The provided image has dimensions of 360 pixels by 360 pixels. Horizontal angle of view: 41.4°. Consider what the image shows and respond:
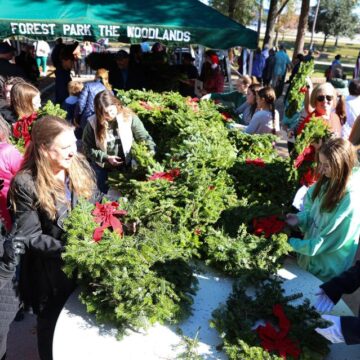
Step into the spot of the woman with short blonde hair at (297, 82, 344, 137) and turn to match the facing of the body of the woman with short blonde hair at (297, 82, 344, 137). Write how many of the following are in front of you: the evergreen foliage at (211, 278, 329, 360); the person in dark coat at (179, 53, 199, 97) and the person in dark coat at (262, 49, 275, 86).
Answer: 1

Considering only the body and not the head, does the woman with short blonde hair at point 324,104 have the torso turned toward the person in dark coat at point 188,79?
no

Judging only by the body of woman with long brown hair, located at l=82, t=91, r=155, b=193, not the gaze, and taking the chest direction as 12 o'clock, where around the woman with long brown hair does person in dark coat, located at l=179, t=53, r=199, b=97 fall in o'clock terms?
The person in dark coat is roughly at 8 o'clock from the woman with long brown hair.

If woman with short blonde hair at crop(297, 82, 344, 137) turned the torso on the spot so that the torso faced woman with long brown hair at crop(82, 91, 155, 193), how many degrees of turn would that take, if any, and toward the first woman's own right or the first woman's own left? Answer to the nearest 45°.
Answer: approximately 45° to the first woman's own right

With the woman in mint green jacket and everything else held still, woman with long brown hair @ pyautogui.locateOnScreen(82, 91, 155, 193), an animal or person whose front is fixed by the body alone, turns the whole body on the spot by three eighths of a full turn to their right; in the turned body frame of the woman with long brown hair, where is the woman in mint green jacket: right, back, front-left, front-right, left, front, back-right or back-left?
back-left

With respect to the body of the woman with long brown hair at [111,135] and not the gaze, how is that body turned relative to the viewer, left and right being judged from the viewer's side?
facing the viewer and to the right of the viewer

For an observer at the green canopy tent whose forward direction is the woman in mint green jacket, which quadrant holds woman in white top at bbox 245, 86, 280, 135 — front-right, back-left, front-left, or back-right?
front-left

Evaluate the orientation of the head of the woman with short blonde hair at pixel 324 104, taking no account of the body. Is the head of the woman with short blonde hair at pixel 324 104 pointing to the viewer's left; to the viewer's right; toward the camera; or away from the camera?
toward the camera

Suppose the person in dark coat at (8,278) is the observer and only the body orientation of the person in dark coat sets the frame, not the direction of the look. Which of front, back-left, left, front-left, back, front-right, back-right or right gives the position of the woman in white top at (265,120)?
front-left

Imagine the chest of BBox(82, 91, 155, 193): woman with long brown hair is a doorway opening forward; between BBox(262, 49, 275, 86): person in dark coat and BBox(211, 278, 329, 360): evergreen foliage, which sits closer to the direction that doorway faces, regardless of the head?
the evergreen foliage

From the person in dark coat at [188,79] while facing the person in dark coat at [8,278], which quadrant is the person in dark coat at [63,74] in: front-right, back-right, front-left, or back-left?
front-right

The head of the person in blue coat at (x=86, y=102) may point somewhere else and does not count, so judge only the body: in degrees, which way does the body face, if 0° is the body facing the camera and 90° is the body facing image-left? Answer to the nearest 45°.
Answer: approximately 270°

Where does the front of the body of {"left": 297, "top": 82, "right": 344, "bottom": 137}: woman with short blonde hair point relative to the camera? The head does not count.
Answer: toward the camera

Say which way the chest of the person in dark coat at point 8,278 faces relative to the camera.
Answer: to the viewer's right
